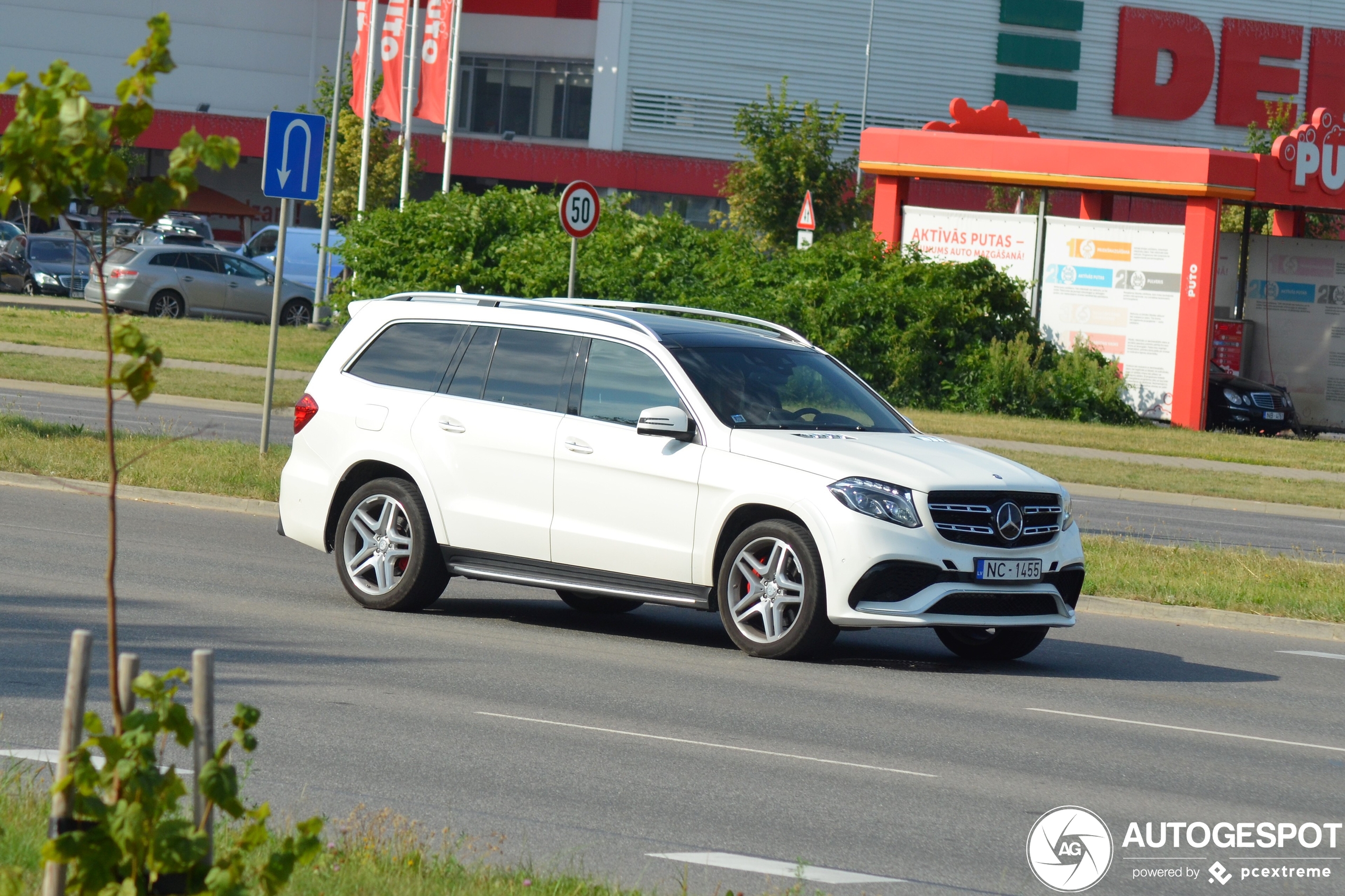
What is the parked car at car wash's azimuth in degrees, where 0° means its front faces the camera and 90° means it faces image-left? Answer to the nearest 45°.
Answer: approximately 315°

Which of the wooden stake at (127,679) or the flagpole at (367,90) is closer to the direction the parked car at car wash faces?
the wooden stake

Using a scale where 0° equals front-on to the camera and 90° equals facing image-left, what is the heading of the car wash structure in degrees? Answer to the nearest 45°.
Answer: approximately 315°

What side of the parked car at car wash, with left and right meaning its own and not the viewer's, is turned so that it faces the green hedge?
right

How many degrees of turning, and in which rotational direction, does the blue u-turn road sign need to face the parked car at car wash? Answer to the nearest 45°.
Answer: approximately 135° to its left
